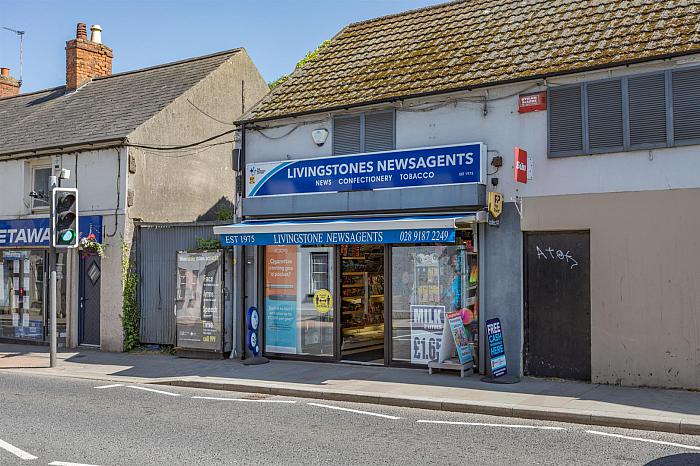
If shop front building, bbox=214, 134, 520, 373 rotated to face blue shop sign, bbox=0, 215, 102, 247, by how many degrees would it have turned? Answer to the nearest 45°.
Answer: approximately 90° to its right

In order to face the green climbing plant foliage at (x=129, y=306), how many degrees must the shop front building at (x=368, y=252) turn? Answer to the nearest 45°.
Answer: approximately 90° to its right

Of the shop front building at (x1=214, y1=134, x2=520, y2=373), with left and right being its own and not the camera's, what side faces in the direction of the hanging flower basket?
right

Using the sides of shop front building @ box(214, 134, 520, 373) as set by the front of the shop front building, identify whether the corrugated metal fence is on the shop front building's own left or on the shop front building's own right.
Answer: on the shop front building's own right

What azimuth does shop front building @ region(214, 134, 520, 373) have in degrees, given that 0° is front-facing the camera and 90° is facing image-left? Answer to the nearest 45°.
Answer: approximately 45°

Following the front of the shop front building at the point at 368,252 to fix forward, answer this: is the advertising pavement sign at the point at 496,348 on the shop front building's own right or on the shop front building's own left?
on the shop front building's own left
